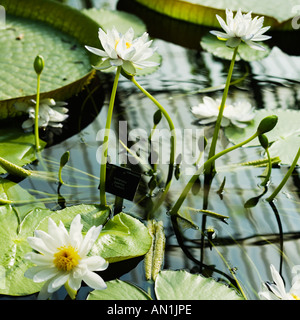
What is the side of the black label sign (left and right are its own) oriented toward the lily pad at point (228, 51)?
back

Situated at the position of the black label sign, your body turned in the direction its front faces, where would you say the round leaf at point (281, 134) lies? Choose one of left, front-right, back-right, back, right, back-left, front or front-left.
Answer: back-left

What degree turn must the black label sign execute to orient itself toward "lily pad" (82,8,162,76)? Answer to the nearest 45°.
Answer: approximately 180°

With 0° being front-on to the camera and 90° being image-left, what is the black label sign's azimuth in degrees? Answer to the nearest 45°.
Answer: approximately 0°

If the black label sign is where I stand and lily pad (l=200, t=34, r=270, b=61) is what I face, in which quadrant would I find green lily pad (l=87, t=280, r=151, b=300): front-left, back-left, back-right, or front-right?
back-right
